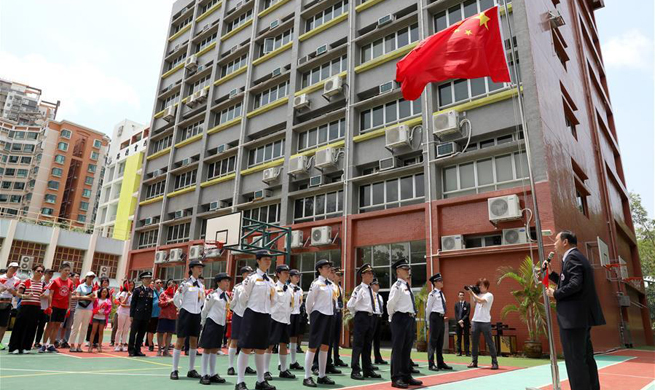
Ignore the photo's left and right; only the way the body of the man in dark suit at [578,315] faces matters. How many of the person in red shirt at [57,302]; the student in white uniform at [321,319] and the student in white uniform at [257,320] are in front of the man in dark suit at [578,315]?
3

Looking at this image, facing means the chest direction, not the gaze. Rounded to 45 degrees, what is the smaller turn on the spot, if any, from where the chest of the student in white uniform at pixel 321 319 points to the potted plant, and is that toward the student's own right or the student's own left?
approximately 90° to the student's own left

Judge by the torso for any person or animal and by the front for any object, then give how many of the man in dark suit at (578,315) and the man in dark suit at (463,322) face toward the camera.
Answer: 1

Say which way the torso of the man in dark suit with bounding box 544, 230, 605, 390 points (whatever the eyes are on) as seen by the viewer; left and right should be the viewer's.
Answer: facing to the left of the viewer

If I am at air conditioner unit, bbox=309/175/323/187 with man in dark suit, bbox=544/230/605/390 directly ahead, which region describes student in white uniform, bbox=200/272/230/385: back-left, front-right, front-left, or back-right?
front-right

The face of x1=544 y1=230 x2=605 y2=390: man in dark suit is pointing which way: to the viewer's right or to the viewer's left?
to the viewer's left

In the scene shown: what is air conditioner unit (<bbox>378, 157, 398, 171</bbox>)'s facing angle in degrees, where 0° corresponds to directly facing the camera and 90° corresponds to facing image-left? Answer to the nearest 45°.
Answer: approximately 45°

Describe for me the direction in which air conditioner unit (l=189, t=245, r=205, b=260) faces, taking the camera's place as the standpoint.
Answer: facing the viewer and to the left of the viewer

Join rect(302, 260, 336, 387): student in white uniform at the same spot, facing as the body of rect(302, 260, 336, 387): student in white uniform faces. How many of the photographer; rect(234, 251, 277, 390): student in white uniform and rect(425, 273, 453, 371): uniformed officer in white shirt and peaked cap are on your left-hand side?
2

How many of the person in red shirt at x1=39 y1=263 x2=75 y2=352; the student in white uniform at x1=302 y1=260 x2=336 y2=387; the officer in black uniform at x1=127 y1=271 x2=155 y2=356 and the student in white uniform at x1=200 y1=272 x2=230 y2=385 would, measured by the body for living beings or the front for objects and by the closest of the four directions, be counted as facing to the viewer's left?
0

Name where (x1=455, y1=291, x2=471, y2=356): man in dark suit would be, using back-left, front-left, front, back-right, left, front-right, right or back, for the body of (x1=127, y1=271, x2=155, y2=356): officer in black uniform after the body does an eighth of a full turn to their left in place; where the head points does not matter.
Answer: front

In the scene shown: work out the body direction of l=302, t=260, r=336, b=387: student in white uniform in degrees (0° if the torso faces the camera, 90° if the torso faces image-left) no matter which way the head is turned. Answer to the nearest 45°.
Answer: approximately 315°

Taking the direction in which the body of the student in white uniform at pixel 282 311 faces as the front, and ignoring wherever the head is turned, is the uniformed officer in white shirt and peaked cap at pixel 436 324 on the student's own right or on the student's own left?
on the student's own left

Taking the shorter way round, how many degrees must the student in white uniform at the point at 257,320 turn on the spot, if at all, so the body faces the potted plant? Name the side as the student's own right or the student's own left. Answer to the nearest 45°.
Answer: approximately 90° to the student's own left

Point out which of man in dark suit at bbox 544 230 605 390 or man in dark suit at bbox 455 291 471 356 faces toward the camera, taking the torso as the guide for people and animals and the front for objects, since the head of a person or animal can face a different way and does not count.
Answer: man in dark suit at bbox 455 291 471 356

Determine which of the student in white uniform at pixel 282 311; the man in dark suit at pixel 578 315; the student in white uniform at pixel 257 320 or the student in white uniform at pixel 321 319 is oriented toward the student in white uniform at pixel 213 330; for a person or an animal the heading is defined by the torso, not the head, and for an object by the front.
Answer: the man in dark suit

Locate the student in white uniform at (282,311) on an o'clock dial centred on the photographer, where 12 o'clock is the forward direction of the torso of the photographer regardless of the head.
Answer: The student in white uniform is roughly at 12 o'clock from the photographer.
